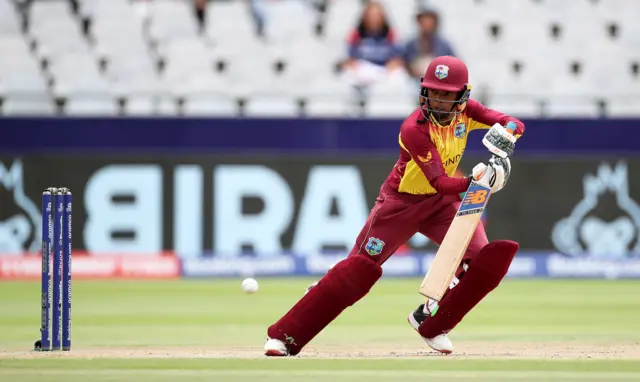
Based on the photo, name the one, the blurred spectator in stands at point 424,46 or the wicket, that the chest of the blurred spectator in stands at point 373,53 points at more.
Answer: the wicket

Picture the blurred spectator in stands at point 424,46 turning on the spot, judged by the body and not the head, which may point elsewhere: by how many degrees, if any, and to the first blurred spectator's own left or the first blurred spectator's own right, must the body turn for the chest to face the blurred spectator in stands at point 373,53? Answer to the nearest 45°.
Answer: approximately 90° to the first blurred spectator's own right

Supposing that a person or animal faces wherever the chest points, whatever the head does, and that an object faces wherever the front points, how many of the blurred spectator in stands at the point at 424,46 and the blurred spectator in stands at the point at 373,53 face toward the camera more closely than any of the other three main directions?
2

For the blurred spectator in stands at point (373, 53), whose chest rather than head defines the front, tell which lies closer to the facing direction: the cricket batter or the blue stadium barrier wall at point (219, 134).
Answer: the cricket batter

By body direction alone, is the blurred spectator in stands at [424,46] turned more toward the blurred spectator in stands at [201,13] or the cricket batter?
the cricket batter

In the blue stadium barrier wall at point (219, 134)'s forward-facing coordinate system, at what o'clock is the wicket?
The wicket is roughly at 12 o'clock from the blue stadium barrier wall.

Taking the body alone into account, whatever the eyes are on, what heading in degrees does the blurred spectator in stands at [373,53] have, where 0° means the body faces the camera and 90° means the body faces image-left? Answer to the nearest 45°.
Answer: approximately 0°

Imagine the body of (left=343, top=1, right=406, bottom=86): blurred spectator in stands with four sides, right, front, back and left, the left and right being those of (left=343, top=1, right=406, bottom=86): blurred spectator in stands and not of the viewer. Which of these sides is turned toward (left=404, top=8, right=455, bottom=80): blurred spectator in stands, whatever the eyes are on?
left

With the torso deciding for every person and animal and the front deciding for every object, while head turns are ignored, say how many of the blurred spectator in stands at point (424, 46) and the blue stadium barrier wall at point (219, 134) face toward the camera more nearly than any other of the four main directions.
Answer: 2
